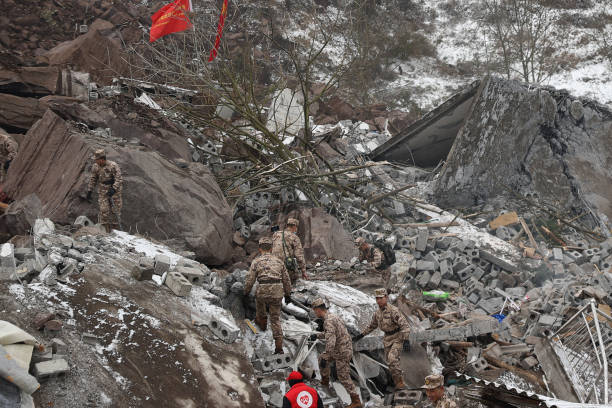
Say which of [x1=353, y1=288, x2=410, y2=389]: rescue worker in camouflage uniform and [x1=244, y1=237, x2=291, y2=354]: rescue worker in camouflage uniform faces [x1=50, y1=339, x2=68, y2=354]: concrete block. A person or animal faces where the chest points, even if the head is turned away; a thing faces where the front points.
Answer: [x1=353, y1=288, x2=410, y2=389]: rescue worker in camouflage uniform

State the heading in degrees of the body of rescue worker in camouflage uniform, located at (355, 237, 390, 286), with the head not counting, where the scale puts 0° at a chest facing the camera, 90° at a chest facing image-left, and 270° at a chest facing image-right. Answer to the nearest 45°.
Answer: approximately 90°

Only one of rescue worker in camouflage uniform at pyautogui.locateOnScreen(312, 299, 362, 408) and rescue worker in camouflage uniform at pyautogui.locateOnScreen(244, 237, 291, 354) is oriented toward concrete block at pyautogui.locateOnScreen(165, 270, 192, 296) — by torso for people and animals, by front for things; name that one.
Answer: rescue worker in camouflage uniform at pyautogui.locateOnScreen(312, 299, 362, 408)

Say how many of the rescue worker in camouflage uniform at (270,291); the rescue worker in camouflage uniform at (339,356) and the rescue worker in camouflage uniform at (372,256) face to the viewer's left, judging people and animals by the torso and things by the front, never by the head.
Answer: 2

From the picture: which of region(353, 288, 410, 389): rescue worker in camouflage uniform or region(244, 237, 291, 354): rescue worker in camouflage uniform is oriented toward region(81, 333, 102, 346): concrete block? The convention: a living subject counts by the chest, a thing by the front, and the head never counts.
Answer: region(353, 288, 410, 389): rescue worker in camouflage uniform

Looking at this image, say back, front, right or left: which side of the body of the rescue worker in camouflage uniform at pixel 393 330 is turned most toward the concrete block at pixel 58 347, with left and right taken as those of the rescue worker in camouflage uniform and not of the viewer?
front

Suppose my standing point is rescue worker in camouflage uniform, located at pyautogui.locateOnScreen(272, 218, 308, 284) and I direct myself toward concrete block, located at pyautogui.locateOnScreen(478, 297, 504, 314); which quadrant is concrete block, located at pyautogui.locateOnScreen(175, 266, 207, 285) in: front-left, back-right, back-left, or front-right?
back-right

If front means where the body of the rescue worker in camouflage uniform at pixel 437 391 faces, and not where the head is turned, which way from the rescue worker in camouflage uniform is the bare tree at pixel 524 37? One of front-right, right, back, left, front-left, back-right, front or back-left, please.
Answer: back-right

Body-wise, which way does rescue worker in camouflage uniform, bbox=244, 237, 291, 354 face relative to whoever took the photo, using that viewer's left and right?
facing away from the viewer

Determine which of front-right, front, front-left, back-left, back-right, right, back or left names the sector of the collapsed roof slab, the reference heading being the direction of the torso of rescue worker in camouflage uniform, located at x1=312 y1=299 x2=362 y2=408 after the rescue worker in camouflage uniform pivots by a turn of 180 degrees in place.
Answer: left

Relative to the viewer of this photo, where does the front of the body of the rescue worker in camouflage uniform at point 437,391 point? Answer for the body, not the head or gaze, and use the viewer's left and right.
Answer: facing the viewer and to the left of the viewer

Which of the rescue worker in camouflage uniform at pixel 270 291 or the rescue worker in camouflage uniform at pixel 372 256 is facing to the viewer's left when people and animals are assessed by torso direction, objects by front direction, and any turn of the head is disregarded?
the rescue worker in camouflage uniform at pixel 372 256
